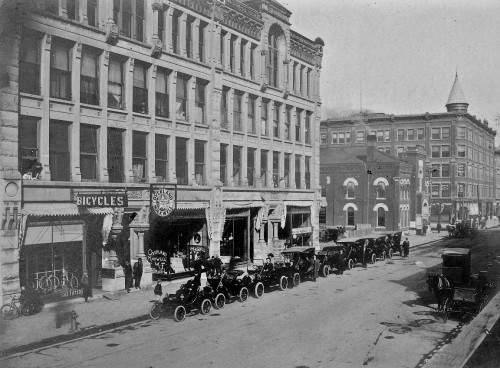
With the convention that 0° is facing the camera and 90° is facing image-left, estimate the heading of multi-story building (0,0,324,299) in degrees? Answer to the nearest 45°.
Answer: approximately 315°

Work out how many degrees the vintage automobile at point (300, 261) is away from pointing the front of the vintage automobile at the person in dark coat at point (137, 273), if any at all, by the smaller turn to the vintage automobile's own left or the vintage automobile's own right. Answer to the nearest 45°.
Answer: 0° — it already faces them

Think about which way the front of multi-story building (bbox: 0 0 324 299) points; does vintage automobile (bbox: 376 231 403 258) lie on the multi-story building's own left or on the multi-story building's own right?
on the multi-story building's own left

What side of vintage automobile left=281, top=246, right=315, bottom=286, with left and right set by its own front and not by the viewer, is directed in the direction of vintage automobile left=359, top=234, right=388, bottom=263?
back

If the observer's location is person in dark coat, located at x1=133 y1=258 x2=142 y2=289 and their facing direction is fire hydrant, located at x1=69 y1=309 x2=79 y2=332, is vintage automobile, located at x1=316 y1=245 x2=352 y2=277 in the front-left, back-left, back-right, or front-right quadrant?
back-left

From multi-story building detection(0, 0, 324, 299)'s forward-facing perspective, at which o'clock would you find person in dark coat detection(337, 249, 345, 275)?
The person in dark coat is roughly at 10 o'clock from the multi-story building.

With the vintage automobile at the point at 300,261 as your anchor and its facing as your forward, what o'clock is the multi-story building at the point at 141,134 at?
The multi-story building is roughly at 1 o'clock from the vintage automobile.
